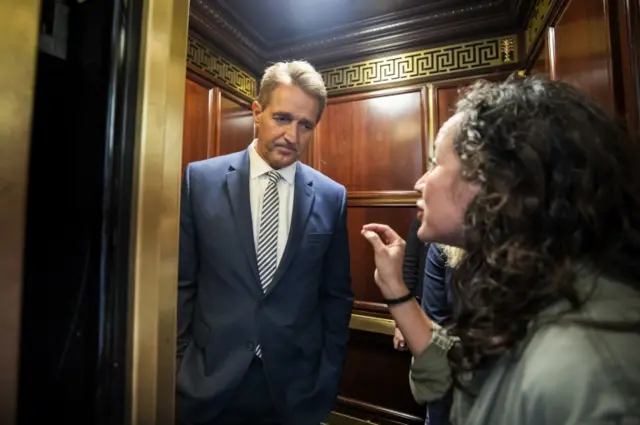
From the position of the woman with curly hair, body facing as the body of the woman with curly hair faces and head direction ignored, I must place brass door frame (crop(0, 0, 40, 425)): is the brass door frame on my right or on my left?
on my left

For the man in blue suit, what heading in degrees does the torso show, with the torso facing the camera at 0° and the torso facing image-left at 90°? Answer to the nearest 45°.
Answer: approximately 0°

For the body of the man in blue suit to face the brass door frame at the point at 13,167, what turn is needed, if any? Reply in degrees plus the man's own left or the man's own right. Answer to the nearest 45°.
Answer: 0° — they already face it

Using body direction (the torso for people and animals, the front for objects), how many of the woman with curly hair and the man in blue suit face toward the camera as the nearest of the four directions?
1

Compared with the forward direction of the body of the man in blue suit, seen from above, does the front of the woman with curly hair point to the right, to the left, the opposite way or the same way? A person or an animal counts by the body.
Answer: the opposite way

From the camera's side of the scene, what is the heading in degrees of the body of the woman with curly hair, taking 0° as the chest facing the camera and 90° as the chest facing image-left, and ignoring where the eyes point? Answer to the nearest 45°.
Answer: approximately 135°
